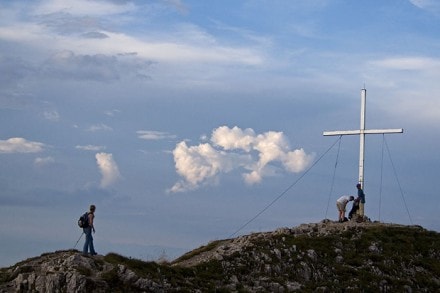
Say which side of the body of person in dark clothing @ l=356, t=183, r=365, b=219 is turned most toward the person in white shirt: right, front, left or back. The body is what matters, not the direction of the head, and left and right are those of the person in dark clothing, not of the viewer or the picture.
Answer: front

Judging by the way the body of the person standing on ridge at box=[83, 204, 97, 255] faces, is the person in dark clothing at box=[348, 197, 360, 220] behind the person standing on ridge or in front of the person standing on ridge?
in front

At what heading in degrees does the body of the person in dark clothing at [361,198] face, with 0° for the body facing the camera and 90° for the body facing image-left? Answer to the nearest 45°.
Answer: approximately 90°

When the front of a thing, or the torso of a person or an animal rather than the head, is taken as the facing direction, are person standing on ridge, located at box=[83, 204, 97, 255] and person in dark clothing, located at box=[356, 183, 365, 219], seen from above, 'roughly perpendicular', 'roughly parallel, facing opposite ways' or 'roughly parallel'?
roughly parallel, facing opposite ways

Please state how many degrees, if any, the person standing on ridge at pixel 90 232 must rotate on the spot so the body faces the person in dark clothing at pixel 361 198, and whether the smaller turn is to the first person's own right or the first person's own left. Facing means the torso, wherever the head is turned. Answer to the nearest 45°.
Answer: approximately 45° to the first person's own left

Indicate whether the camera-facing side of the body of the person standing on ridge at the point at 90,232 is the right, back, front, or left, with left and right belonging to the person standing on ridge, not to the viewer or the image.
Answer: right
